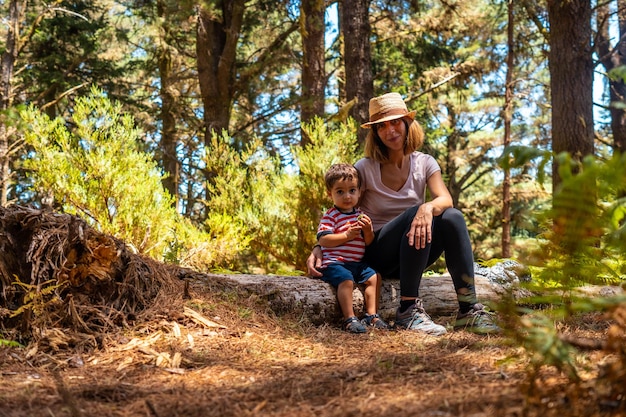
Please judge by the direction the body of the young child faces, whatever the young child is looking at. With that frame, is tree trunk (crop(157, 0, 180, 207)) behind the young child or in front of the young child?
behind

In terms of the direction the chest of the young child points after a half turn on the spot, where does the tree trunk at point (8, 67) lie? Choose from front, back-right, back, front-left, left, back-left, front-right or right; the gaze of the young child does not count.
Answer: front

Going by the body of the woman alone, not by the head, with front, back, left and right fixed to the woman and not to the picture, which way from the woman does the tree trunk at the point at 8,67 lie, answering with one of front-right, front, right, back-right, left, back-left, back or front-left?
back

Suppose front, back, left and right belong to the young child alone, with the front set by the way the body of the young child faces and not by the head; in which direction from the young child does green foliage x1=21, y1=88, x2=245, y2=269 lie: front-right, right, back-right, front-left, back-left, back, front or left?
back

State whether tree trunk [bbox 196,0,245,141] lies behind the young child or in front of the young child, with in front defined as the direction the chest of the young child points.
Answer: behind

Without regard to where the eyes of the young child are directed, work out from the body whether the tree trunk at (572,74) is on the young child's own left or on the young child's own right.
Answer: on the young child's own left

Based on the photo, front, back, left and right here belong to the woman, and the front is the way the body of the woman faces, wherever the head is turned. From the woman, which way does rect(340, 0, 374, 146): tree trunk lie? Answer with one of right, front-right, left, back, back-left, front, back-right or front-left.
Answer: back-left

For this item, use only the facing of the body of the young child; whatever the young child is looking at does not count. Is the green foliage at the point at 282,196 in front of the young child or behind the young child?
behind

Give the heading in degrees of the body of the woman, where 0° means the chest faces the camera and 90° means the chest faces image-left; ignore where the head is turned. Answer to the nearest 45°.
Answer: approximately 315°
